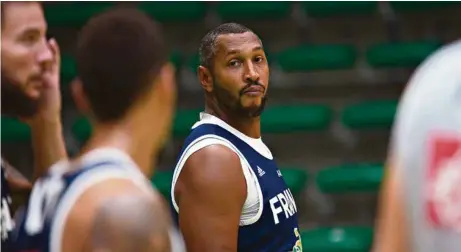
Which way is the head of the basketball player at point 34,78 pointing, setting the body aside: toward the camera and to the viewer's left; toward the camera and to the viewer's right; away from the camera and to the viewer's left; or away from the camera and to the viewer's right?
toward the camera and to the viewer's right

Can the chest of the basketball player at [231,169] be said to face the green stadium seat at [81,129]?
no

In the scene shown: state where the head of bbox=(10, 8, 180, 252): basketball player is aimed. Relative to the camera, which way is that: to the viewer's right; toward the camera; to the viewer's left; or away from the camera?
away from the camera

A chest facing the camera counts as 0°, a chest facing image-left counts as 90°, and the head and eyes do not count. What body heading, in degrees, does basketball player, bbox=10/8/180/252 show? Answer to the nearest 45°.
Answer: approximately 225°

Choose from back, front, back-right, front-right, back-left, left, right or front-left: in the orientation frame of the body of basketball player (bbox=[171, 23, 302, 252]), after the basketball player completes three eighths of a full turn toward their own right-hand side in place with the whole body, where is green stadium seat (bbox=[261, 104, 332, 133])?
right

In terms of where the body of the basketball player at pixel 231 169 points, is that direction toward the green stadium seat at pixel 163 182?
no

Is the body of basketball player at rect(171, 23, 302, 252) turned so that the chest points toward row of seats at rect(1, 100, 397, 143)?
no

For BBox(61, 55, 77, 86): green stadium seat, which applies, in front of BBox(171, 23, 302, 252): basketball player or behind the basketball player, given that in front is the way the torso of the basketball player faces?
behind

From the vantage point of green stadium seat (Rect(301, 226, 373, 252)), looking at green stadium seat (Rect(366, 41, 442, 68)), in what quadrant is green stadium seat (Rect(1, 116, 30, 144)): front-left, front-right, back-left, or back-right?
front-left

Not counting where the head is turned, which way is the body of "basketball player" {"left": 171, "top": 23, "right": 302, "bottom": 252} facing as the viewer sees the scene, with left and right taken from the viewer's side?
facing the viewer and to the right of the viewer
